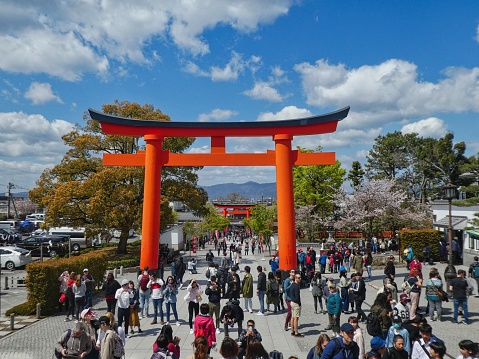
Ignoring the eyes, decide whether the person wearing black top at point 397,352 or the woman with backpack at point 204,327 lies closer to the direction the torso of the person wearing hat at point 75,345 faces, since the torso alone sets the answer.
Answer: the person wearing black top

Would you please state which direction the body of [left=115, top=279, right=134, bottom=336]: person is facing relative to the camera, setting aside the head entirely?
toward the camera

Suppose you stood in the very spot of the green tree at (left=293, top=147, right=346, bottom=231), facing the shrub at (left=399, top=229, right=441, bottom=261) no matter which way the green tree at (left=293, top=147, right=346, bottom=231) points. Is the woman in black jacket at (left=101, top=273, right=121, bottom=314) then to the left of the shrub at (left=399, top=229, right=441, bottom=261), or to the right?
right

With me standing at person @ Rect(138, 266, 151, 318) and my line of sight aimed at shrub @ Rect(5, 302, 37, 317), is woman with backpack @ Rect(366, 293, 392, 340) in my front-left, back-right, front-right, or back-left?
back-left

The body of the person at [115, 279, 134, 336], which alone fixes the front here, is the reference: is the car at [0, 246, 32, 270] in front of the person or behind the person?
behind

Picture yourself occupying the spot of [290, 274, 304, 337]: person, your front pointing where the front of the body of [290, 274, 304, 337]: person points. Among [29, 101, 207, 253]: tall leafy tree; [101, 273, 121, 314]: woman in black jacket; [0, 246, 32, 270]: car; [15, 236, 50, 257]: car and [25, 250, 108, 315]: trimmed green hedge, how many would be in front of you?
0
